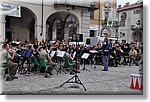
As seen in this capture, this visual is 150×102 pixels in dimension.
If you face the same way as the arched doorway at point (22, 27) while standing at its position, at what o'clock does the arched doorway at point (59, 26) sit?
the arched doorway at point (59, 26) is roughly at 8 o'clock from the arched doorway at point (22, 27).

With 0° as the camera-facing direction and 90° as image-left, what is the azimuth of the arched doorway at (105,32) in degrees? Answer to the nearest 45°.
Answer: approximately 0°

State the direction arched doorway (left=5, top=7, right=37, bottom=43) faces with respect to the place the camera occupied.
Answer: facing the viewer

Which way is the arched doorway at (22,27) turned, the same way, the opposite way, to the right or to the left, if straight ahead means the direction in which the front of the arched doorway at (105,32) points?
the same way

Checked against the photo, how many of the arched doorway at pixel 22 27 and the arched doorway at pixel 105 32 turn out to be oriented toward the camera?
2

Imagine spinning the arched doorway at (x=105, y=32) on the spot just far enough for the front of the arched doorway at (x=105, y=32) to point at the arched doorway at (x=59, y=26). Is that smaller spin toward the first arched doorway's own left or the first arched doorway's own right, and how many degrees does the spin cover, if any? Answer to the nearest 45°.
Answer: approximately 45° to the first arched doorway's own right

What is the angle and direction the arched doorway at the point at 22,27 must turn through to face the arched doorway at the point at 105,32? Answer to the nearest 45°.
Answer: approximately 135° to its left
